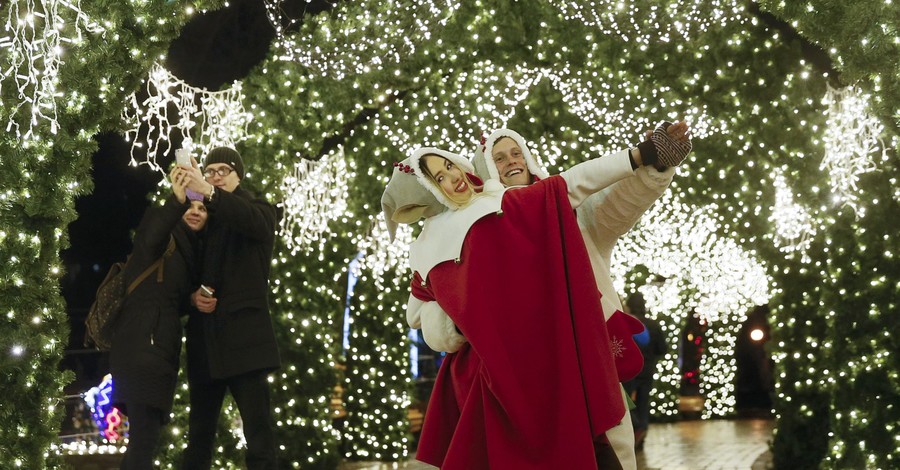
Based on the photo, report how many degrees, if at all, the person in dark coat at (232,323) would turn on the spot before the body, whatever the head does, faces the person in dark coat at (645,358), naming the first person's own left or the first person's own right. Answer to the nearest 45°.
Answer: approximately 180°

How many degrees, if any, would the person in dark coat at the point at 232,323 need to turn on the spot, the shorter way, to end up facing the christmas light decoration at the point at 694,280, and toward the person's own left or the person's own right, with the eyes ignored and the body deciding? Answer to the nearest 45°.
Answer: approximately 180°

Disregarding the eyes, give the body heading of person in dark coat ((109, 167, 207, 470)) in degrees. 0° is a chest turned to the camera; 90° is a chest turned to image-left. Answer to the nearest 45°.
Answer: approximately 315°

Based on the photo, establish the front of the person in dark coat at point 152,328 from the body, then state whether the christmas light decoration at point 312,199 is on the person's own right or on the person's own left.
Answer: on the person's own left

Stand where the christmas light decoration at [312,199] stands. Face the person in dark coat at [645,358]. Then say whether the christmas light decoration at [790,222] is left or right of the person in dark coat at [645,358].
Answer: right
